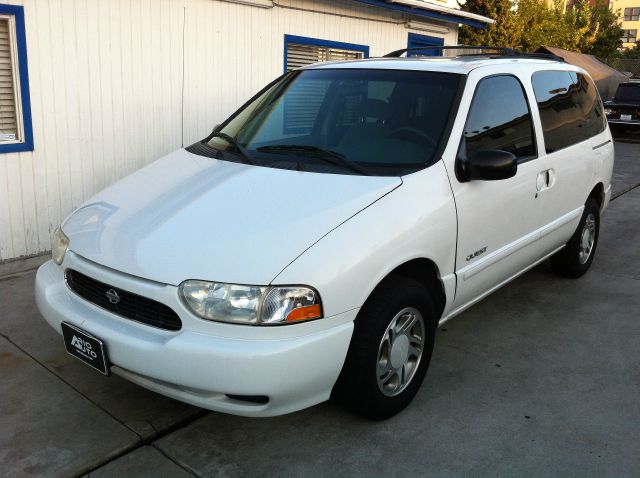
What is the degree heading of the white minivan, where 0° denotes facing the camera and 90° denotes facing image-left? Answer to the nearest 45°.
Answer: approximately 45°

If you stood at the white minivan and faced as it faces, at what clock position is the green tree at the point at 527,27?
The green tree is roughly at 5 o'clock from the white minivan.

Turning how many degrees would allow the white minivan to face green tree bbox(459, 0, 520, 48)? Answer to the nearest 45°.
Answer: approximately 135° to its right

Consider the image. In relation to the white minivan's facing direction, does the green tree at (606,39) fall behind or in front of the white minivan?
behind

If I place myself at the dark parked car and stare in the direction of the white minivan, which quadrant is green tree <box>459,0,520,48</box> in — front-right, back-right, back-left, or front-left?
back-right

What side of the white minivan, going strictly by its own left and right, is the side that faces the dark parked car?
back
